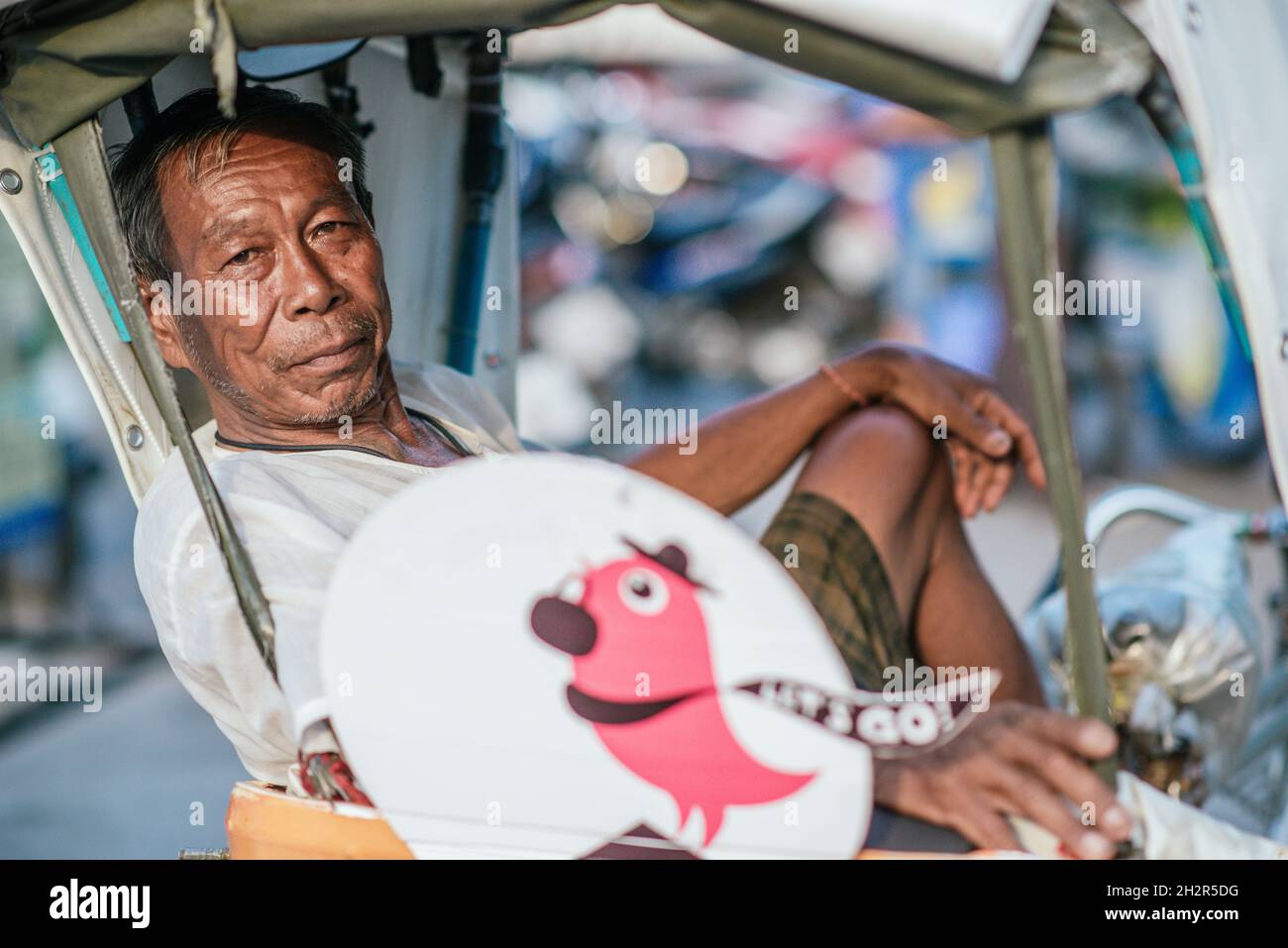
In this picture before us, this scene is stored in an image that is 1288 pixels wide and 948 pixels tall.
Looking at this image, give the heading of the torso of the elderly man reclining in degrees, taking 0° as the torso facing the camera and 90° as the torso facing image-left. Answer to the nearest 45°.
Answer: approximately 315°
